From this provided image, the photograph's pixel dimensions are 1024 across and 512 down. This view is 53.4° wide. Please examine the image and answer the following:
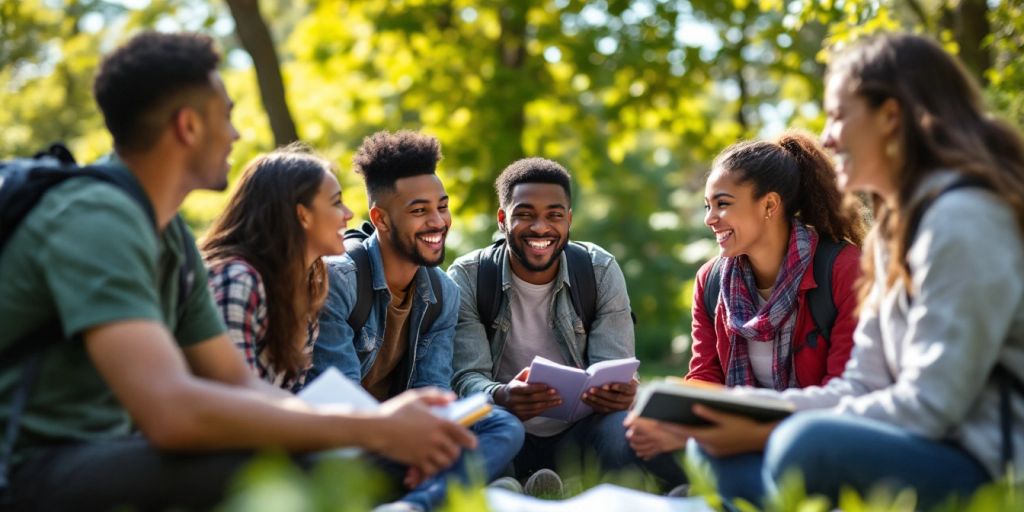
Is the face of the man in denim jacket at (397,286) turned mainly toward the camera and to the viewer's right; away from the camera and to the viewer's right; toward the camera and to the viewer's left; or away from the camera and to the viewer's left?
toward the camera and to the viewer's right

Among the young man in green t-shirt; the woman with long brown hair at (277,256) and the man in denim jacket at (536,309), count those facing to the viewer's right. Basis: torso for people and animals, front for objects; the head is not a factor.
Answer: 2

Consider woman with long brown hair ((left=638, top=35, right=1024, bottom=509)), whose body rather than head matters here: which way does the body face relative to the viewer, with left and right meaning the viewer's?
facing to the left of the viewer

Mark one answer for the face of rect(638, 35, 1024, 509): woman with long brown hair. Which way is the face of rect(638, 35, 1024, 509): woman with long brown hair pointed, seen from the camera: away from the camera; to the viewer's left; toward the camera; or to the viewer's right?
to the viewer's left

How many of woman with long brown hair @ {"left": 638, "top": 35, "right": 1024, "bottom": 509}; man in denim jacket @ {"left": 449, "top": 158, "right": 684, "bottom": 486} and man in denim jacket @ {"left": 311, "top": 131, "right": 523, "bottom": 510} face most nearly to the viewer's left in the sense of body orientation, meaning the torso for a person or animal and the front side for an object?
1

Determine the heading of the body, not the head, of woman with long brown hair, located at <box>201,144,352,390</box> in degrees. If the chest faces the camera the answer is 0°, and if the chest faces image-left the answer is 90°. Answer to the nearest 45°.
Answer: approximately 270°

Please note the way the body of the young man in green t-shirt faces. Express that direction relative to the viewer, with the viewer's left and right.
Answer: facing to the right of the viewer

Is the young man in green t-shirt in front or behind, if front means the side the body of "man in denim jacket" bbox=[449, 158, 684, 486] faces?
in front

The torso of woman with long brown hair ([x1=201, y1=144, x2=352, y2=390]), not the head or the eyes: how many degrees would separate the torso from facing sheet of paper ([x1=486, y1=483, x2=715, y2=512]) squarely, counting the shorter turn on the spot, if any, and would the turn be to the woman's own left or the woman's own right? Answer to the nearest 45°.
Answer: approximately 45° to the woman's own right

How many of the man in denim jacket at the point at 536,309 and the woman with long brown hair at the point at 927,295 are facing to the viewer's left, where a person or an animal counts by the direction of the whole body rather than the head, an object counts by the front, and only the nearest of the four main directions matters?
1

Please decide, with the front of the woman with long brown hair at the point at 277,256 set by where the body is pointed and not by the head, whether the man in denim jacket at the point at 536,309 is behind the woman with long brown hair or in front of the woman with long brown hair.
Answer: in front

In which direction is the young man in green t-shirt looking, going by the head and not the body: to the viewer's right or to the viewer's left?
to the viewer's right

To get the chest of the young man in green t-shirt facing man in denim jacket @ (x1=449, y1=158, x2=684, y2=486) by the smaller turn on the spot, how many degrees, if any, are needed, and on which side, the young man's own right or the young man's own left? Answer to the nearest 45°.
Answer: approximately 45° to the young man's own left
